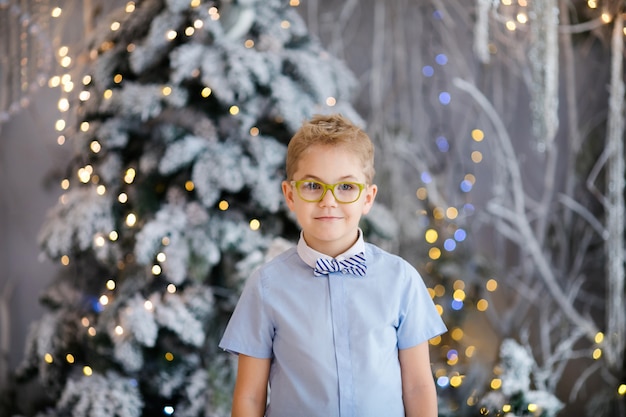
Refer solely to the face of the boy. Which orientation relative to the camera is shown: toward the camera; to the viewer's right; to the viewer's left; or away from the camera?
toward the camera

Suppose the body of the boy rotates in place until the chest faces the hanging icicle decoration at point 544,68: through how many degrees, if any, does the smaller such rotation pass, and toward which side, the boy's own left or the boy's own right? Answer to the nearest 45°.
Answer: approximately 135° to the boy's own left

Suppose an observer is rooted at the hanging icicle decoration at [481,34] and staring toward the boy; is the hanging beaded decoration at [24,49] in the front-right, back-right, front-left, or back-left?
front-right

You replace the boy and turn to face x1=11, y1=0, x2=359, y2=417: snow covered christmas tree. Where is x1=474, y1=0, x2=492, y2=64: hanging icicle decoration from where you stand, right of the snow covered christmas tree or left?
right

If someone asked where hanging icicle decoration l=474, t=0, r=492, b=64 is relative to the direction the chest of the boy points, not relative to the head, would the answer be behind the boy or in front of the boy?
behind

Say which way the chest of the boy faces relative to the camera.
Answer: toward the camera

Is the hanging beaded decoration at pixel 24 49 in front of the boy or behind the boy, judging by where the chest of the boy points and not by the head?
behind

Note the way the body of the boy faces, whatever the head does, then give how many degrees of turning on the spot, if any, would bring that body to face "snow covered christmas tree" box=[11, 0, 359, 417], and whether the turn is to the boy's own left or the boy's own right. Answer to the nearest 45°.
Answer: approximately 135° to the boy's own right

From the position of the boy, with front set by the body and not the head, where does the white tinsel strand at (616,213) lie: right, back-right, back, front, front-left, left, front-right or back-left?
back-left

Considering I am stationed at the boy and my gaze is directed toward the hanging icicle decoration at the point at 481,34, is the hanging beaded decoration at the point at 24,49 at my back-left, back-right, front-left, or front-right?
front-left
